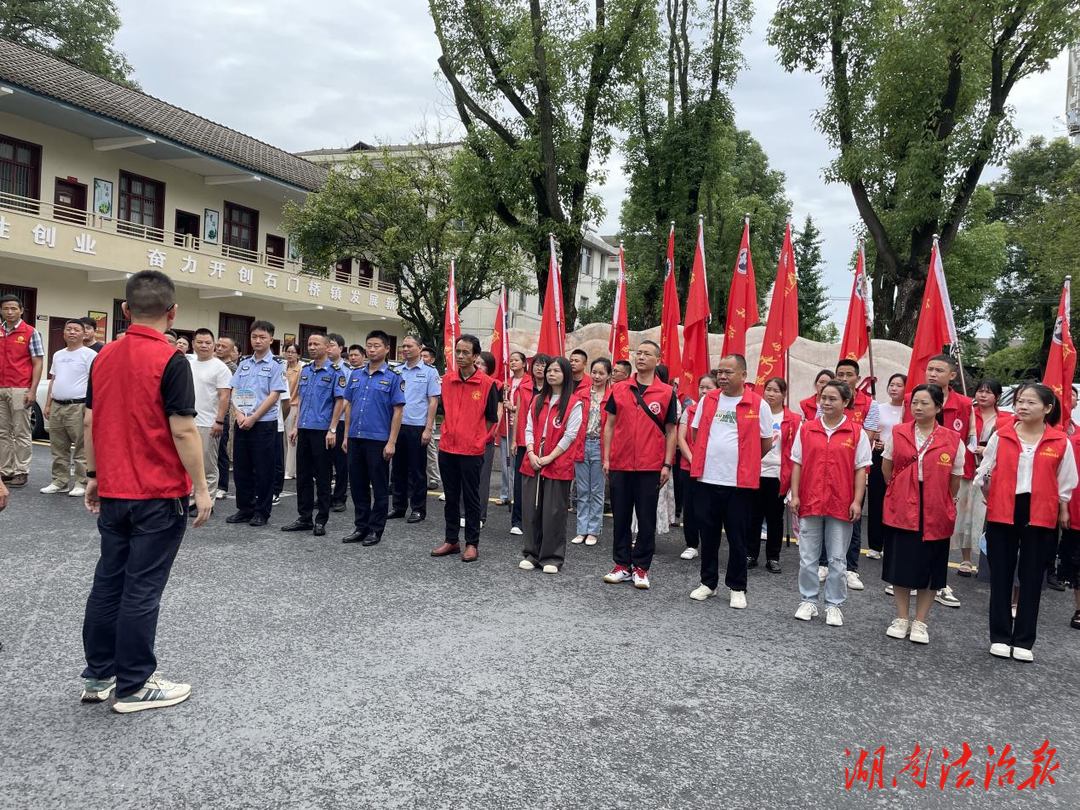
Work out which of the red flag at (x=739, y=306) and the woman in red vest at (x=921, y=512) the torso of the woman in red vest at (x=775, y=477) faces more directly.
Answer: the woman in red vest

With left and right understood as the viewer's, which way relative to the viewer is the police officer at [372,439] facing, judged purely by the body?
facing the viewer and to the left of the viewer

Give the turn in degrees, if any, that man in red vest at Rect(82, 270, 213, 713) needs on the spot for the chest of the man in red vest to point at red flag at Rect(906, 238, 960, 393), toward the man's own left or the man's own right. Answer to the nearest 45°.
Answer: approximately 45° to the man's own right

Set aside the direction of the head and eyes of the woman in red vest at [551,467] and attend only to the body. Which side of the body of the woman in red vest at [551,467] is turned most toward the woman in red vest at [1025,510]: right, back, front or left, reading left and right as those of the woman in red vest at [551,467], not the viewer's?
left

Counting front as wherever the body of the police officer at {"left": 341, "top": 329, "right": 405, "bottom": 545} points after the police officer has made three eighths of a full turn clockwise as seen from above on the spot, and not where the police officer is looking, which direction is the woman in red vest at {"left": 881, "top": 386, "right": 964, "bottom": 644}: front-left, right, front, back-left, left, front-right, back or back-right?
back-right

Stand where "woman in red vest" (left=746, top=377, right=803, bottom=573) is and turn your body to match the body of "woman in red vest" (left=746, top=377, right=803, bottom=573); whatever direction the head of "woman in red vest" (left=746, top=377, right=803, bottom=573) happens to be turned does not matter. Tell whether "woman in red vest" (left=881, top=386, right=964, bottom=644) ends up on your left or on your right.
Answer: on your left

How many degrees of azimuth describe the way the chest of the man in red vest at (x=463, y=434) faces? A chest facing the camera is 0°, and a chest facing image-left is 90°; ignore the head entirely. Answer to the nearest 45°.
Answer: approximately 45°

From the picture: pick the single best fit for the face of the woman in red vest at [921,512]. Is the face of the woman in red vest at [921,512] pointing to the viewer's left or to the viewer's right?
to the viewer's left

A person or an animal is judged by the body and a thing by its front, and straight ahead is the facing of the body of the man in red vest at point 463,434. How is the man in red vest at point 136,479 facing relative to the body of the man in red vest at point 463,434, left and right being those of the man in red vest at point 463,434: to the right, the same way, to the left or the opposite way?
the opposite way

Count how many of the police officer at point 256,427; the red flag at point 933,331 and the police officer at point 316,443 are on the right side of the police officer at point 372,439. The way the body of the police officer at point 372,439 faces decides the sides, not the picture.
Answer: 2

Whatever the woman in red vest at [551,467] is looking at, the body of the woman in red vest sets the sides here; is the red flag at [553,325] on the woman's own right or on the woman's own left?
on the woman's own right

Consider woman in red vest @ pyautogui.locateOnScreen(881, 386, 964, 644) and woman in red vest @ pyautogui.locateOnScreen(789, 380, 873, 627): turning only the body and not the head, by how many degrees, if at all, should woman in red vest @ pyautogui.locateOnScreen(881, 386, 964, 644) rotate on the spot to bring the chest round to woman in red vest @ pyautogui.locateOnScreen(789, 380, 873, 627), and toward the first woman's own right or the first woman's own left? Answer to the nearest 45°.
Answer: approximately 45° to the first woman's own right

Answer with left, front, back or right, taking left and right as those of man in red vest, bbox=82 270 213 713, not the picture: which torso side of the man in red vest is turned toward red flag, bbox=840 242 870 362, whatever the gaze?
front
